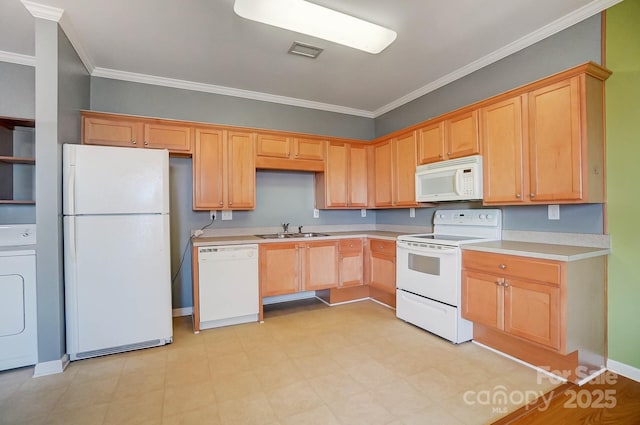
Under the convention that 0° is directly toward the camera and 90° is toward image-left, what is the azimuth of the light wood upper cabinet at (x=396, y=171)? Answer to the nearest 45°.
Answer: approximately 45°

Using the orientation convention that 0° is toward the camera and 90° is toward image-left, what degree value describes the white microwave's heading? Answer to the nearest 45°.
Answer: approximately 45°

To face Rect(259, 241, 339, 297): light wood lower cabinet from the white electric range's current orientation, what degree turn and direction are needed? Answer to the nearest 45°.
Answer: approximately 45° to its right

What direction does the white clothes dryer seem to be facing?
toward the camera

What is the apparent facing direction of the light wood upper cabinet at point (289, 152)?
toward the camera

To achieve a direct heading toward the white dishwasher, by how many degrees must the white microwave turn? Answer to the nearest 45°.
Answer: approximately 45° to its right

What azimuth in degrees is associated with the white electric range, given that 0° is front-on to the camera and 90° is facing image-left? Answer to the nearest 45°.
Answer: approximately 45°

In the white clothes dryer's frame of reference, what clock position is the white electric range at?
The white electric range is roughly at 10 o'clock from the white clothes dryer.

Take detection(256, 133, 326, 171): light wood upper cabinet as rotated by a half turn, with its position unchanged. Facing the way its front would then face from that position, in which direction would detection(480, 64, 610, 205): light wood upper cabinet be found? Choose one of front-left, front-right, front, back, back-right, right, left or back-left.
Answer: back-right

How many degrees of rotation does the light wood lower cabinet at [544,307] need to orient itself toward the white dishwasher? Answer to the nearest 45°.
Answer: approximately 45° to its right

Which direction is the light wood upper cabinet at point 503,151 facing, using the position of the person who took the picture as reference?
facing the viewer and to the left of the viewer

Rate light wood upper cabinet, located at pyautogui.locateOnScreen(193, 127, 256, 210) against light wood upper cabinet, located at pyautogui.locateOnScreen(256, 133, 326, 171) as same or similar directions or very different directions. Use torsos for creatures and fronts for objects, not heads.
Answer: same or similar directions

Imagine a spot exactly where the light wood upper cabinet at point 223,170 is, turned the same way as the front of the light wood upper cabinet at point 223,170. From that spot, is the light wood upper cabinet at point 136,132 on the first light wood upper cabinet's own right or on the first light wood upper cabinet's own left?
on the first light wood upper cabinet's own right

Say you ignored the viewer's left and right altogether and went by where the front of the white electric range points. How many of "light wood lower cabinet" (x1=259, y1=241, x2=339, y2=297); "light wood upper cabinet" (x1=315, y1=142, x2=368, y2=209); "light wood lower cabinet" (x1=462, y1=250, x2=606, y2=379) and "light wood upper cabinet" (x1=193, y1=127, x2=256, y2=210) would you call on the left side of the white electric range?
1

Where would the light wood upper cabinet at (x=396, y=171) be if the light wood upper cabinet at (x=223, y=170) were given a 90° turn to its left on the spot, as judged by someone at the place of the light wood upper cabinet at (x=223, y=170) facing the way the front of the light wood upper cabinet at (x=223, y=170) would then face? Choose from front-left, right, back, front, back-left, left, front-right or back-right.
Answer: front

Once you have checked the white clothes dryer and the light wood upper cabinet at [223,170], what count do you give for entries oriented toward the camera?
2

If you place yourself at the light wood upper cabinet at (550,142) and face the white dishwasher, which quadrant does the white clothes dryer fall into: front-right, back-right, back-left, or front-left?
front-left

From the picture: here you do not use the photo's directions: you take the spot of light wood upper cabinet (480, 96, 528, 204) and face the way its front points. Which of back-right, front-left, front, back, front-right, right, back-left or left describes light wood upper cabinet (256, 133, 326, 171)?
front-right
